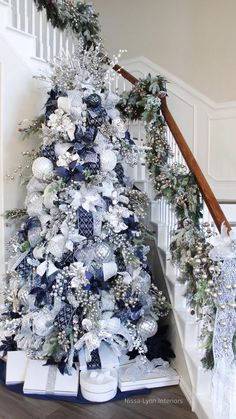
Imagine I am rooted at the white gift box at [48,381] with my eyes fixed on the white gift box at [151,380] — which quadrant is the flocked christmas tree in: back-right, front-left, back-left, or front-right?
front-left

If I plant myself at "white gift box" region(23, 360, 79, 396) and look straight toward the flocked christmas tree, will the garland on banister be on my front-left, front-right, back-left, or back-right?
front-right

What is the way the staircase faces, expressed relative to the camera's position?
facing the viewer and to the right of the viewer
